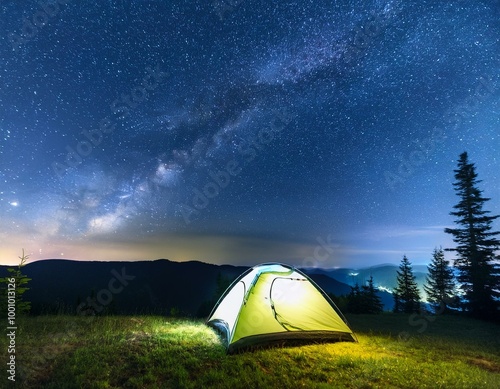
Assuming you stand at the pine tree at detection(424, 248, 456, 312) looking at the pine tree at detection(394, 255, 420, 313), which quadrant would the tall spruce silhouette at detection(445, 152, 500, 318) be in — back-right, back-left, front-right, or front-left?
back-left

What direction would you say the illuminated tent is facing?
toward the camera

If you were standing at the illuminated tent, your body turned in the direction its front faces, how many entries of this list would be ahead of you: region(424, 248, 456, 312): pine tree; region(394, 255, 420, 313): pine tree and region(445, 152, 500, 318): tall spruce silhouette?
0

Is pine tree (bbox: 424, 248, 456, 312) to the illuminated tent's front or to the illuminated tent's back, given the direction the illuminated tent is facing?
to the back

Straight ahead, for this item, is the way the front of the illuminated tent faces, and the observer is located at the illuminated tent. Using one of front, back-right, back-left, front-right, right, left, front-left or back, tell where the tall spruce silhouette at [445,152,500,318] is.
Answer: back-left

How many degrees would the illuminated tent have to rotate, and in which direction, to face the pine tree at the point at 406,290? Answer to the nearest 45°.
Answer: approximately 135° to its left
